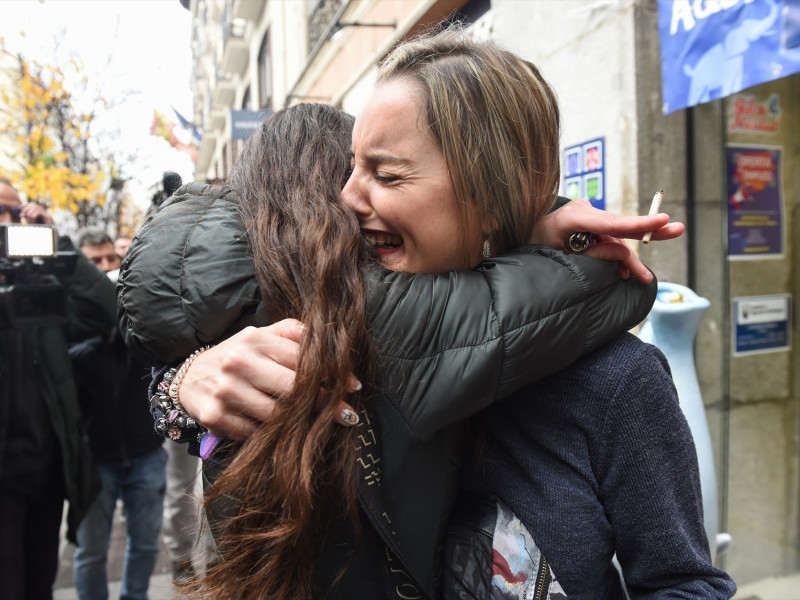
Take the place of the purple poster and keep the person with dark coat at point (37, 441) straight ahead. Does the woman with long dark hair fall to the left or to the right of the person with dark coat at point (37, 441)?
left

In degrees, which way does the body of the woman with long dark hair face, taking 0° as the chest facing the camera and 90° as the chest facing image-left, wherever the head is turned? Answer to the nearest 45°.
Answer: approximately 225°

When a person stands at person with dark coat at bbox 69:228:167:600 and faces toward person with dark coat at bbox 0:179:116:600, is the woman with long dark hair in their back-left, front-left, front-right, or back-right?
front-left

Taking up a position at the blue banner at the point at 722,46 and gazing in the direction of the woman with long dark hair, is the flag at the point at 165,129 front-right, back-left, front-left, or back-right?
back-right

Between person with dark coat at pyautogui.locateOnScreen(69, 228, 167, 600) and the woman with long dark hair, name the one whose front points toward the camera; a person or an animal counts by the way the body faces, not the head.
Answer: the person with dark coat

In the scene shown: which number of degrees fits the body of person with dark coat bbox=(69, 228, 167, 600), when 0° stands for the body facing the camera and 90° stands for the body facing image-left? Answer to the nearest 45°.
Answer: approximately 0°

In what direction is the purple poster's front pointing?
toward the camera
